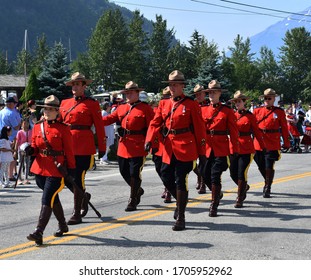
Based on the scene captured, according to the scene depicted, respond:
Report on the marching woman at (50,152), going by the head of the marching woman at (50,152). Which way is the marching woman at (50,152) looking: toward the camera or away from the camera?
toward the camera

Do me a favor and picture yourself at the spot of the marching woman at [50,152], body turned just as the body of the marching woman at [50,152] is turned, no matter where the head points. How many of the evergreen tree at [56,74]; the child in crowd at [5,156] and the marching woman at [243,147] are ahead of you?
0

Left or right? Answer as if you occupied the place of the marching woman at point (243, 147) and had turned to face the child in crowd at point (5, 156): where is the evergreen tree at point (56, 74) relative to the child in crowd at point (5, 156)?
right

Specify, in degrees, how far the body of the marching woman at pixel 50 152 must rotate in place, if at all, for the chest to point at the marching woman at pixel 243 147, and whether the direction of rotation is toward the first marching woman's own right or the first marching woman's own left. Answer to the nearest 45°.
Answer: approximately 180°

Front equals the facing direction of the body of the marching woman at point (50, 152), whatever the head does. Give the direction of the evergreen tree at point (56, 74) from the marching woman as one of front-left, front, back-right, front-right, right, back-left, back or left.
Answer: back-right

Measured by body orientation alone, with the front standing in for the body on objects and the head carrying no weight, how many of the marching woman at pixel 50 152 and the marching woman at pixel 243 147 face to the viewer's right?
0

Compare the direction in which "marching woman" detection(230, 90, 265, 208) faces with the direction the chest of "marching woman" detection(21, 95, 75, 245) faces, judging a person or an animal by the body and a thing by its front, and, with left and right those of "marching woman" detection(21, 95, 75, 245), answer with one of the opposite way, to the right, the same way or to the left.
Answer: the same way

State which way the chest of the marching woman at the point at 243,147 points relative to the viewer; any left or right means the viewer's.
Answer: facing the viewer and to the left of the viewer

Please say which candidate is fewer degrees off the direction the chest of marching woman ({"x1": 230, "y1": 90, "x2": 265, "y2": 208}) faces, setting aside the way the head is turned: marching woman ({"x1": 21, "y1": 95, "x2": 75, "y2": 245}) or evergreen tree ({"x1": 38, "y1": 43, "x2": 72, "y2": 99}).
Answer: the marching woman

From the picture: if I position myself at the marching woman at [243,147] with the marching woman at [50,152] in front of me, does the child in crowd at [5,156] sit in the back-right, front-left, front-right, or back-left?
front-right

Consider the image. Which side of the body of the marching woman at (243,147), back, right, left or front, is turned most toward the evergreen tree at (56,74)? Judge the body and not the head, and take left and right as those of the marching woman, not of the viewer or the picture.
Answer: right

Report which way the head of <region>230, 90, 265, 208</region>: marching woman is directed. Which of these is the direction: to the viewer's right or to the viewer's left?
to the viewer's left

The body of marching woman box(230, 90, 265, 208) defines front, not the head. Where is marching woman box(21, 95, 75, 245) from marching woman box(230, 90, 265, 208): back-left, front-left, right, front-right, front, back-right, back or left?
front

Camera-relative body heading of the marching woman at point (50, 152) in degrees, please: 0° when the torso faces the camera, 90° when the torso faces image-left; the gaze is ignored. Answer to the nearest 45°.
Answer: approximately 45°

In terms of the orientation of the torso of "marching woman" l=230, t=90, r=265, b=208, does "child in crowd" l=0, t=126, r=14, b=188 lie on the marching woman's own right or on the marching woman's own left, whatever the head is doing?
on the marching woman's own right
